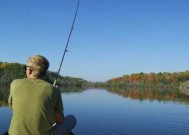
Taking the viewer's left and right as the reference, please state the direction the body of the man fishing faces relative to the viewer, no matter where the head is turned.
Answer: facing away from the viewer
